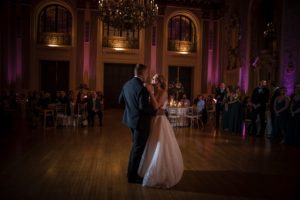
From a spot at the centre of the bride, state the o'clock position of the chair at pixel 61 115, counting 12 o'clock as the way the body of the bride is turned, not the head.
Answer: The chair is roughly at 2 o'clock from the bride.

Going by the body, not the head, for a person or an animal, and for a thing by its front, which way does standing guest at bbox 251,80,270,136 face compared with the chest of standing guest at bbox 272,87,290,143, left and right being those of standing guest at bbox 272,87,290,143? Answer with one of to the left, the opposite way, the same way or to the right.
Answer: the same way

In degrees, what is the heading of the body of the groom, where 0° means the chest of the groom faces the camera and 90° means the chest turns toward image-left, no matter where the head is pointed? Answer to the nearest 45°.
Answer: approximately 225°

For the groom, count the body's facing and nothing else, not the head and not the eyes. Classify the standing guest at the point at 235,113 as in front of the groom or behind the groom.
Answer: in front

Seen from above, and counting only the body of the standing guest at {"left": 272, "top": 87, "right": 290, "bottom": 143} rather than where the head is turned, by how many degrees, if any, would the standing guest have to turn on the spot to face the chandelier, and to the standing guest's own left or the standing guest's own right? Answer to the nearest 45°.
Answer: approximately 45° to the standing guest's own right

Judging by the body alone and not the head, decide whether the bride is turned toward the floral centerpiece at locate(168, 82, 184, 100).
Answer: no

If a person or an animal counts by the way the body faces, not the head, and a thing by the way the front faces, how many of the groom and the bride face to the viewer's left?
1

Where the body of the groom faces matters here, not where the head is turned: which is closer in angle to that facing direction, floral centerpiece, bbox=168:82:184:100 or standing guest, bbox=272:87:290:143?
the standing guest

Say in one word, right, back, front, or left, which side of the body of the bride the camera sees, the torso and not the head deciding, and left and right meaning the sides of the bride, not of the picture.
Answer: left

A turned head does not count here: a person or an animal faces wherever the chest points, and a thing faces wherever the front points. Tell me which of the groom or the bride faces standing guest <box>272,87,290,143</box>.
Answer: the groom

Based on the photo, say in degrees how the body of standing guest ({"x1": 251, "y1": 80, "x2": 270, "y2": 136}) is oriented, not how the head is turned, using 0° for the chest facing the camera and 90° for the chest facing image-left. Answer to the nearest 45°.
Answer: approximately 45°

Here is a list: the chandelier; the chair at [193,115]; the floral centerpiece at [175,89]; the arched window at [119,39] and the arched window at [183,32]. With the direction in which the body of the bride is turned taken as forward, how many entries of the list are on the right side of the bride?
5

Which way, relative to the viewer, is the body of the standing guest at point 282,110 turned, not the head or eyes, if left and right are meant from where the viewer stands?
facing the viewer and to the left of the viewer

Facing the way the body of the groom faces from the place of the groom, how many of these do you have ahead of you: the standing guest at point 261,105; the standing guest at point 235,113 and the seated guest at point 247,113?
3

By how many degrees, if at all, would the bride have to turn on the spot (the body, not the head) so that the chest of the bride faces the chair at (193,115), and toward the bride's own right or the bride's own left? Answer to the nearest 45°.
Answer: approximately 90° to the bride's own right

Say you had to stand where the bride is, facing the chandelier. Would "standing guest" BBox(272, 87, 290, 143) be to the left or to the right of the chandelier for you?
right

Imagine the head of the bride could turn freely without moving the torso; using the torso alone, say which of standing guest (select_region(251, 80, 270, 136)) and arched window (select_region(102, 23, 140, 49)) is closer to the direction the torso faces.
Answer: the arched window

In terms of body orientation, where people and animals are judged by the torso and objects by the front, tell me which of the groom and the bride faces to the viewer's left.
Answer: the bride

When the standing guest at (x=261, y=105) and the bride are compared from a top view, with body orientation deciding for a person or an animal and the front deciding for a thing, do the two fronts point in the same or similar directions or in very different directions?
same or similar directions

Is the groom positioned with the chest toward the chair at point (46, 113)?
no
